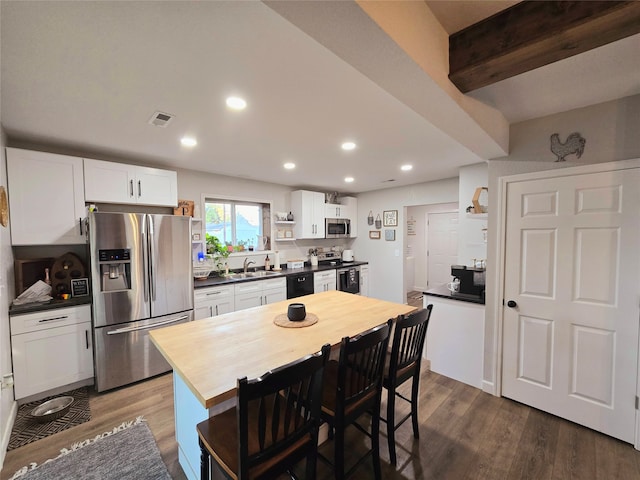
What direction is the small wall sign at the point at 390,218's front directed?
toward the camera

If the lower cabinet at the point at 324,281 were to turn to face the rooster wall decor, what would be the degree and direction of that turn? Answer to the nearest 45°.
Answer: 0° — it already faces it

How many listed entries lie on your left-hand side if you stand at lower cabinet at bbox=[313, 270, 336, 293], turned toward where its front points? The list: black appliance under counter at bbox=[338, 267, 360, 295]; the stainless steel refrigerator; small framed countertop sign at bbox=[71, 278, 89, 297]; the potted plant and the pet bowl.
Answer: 1

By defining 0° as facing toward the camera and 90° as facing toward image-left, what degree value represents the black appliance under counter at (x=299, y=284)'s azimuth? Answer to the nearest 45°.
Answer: approximately 315°

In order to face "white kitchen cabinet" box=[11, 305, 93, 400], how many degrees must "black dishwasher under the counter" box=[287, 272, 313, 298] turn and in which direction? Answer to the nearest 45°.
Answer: approximately 90° to its right

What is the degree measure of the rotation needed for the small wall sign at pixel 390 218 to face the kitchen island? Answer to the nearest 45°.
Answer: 0° — it already faces it

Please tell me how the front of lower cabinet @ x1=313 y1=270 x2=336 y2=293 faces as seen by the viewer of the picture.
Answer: facing the viewer and to the right of the viewer

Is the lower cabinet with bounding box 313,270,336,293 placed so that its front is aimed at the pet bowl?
no

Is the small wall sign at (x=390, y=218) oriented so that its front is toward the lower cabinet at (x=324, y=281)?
no

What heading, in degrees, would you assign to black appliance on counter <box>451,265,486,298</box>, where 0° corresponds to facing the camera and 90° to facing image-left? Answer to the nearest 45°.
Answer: approximately 90°

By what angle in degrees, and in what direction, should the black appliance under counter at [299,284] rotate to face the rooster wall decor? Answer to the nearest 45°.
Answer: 0° — it already faces it

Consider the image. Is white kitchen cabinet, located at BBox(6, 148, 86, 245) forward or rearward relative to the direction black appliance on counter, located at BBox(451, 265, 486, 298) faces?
forward
